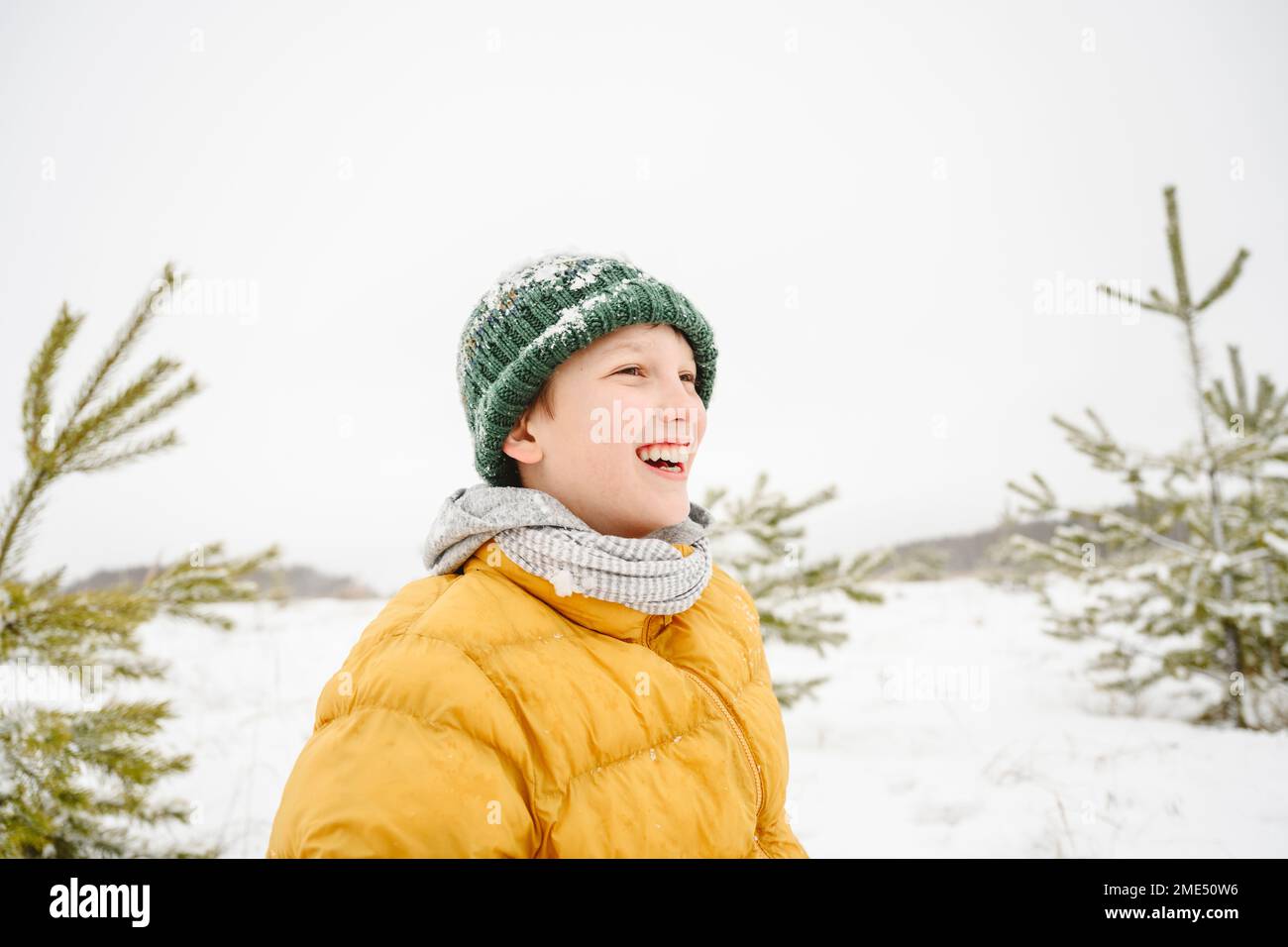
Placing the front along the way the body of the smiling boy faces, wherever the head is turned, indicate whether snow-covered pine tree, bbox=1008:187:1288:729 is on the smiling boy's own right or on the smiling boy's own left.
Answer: on the smiling boy's own left

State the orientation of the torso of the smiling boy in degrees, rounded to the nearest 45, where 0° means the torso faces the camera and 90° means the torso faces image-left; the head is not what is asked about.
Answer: approximately 315°
